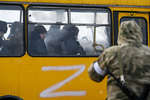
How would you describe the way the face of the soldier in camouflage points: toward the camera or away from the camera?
away from the camera

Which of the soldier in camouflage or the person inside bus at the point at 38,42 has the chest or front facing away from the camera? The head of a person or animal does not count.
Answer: the soldier in camouflage

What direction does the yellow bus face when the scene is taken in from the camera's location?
facing to the right of the viewer

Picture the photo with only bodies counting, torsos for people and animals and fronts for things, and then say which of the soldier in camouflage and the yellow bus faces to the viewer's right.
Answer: the yellow bus

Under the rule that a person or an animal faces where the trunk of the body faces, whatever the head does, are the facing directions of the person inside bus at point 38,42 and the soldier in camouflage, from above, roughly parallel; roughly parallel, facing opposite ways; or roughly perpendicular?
roughly perpendicular

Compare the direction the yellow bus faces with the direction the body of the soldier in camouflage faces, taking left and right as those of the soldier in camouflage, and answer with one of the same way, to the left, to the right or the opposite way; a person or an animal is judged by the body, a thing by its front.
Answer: to the right

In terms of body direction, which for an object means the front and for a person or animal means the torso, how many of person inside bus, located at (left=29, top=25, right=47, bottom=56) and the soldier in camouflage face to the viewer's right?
1

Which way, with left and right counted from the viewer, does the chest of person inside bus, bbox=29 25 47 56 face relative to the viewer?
facing to the right of the viewer

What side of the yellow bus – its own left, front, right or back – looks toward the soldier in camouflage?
right

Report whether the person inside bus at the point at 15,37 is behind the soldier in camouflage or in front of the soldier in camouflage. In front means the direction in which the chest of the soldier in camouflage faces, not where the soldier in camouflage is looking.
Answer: in front

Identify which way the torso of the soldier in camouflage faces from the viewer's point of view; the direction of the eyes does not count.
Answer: away from the camera

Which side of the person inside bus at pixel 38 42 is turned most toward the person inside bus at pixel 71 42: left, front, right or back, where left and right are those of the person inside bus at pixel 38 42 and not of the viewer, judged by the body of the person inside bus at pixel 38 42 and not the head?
front
